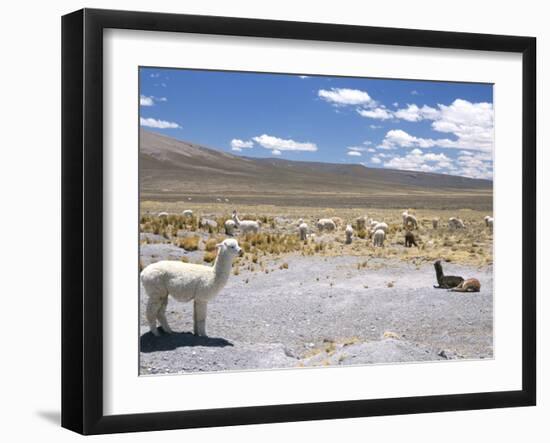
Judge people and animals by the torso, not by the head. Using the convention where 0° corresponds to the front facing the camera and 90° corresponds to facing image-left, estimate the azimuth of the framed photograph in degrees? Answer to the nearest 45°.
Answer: approximately 315°
